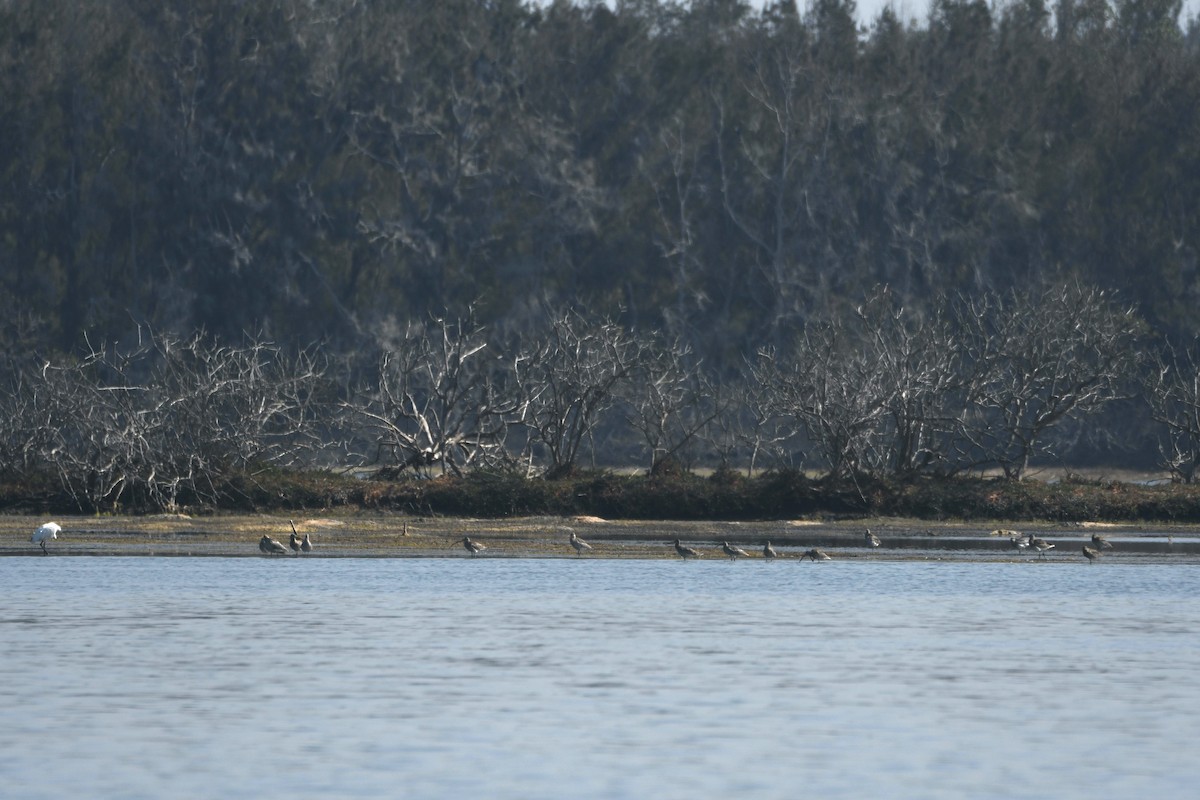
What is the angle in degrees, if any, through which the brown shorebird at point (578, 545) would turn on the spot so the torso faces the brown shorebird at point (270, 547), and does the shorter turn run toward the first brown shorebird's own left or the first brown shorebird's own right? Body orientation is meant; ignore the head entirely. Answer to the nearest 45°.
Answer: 0° — it already faces it

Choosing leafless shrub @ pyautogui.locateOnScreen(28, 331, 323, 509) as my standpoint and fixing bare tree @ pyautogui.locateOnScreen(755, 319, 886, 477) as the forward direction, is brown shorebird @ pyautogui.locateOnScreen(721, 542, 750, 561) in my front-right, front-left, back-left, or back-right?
front-right

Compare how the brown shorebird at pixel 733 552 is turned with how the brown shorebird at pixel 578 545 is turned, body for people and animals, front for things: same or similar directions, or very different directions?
same or similar directions

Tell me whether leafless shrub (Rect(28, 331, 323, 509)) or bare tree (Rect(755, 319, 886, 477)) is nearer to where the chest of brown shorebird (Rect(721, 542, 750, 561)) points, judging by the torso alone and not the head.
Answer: the leafless shrub

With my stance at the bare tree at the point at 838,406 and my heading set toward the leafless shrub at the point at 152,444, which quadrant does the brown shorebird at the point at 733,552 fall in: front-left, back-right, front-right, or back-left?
front-left

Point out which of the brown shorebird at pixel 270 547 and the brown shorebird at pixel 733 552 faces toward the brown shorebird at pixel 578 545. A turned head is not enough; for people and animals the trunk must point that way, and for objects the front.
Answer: the brown shorebird at pixel 733 552

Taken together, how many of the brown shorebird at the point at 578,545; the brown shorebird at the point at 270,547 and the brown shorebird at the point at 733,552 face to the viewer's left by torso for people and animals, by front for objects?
3

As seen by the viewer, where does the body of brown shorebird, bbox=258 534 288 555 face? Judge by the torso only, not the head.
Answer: to the viewer's left

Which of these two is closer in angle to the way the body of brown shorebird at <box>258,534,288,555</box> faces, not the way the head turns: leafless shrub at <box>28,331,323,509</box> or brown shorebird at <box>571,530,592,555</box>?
the leafless shrub

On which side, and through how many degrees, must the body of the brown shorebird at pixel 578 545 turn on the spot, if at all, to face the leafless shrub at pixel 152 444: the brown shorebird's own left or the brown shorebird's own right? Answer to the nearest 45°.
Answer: approximately 45° to the brown shorebird's own right

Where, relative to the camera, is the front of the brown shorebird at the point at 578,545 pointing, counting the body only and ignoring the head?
to the viewer's left

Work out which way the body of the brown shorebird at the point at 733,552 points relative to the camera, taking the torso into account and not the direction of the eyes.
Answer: to the viewer's left

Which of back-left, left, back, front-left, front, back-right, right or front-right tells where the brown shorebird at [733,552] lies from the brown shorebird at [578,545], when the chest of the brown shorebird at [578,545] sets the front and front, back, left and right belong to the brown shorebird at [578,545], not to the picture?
back

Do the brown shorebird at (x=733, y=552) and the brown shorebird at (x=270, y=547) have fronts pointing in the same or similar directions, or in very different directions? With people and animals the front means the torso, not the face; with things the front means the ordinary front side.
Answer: same or similar directions

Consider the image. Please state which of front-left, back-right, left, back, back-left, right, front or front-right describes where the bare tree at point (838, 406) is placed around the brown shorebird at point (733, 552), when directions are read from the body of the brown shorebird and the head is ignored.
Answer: right

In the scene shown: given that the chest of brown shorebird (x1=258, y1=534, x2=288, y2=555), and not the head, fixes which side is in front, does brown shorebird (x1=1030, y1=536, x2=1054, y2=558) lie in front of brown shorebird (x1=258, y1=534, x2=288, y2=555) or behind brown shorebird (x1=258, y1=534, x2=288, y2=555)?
behind

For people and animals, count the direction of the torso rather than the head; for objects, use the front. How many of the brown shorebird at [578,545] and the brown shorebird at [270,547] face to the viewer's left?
2

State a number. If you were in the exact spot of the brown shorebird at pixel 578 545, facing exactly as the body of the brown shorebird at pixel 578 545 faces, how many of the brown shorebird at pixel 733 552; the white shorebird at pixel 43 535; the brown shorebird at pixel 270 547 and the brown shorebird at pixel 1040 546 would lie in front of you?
2

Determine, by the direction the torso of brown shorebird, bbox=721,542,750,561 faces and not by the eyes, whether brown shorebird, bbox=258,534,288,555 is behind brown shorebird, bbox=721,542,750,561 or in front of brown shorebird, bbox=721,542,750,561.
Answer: in front
